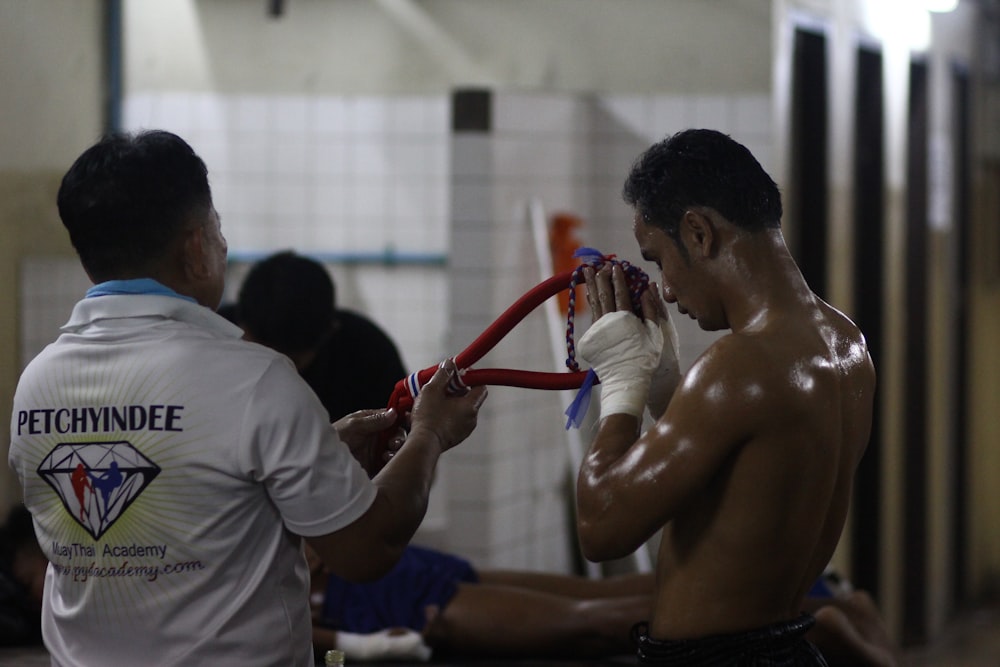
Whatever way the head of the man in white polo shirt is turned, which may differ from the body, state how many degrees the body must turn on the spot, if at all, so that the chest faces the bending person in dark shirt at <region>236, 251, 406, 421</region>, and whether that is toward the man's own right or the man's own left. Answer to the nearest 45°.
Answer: approximately 45° to the man's own left

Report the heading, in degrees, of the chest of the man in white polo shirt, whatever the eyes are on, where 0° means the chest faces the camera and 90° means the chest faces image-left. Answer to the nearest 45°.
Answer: approximately 225°

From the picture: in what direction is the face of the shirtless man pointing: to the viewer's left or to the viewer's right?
to the viewer's left

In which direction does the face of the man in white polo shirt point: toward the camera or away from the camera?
away from the camera

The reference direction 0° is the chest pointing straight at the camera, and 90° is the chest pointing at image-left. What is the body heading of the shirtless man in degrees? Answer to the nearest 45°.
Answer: approximately 135°
